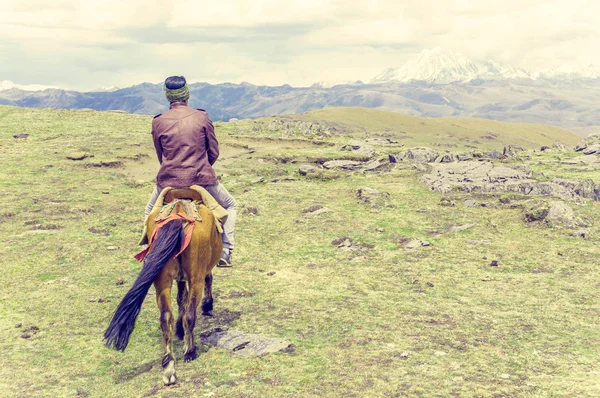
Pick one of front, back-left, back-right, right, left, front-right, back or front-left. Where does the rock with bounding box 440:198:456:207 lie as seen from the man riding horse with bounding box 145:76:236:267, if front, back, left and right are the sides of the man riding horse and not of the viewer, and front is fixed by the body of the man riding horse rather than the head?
front-right

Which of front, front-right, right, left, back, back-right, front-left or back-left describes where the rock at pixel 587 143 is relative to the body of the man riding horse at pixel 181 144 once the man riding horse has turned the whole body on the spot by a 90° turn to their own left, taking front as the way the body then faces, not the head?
back-right

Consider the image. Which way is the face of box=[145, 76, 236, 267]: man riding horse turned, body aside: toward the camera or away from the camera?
away from the camera

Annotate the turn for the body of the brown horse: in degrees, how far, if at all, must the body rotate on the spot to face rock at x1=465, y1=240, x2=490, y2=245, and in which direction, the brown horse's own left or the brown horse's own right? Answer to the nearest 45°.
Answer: approximately 45° to the brown horse's own right

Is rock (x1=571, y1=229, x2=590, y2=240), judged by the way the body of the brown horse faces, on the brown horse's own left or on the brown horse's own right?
on the brown horse's own right

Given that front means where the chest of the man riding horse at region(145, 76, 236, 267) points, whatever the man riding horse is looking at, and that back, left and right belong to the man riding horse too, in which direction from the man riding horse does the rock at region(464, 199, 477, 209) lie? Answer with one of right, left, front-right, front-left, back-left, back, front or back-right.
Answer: front-right

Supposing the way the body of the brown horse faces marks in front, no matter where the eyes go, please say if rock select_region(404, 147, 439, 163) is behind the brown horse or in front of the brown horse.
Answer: in front

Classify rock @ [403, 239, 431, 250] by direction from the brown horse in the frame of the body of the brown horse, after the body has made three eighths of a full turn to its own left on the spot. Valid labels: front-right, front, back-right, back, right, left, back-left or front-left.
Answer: back

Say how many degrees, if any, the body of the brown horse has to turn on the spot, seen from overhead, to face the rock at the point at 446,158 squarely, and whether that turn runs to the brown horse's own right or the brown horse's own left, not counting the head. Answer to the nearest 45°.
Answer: approximately 45° to the brown horse's own right

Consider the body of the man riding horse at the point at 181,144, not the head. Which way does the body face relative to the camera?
away from the camera

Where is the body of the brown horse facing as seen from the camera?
away from the camera

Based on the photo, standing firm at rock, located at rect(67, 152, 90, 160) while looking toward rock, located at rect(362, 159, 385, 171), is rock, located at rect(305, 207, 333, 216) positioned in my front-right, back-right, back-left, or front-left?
front-right
